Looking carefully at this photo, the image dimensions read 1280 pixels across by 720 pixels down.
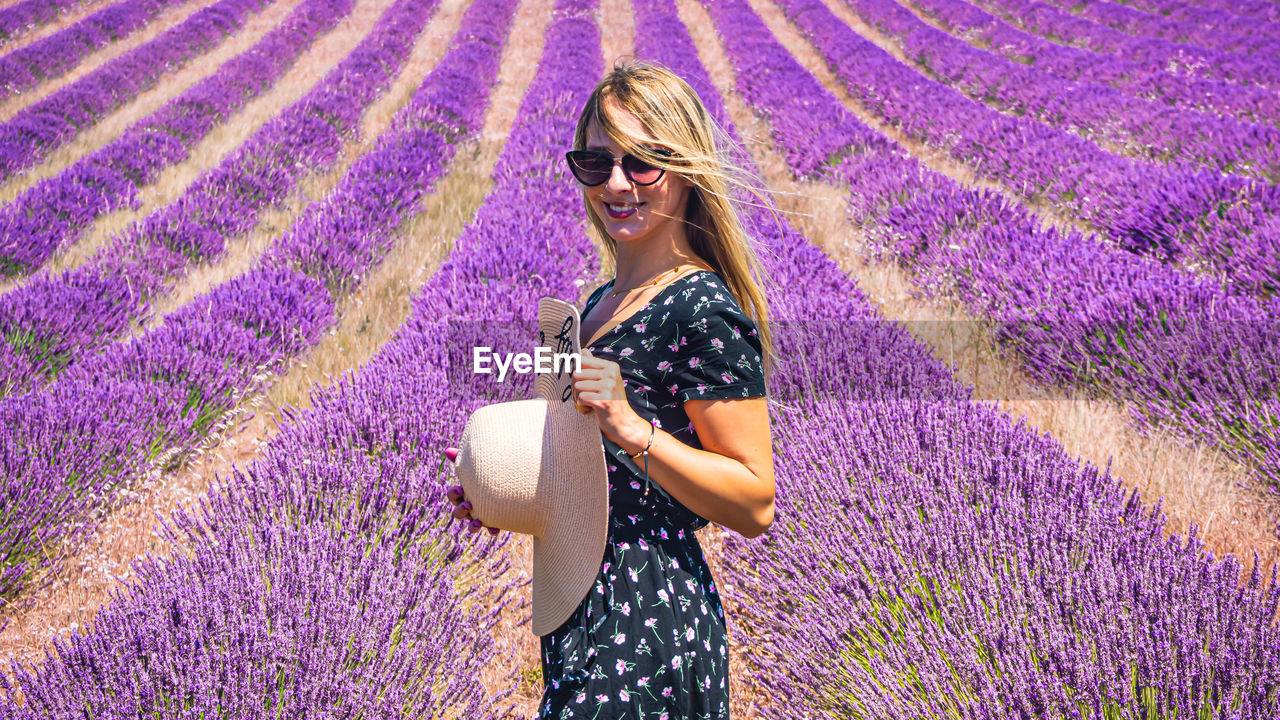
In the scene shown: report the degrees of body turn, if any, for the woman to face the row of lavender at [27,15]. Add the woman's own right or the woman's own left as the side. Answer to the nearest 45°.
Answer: approximately 90° to the woman's own right

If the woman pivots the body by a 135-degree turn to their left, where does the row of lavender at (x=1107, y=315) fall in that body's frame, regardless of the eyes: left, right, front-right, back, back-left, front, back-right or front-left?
front-left

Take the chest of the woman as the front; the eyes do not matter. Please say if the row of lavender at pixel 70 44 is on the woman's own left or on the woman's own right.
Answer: on the woman's own right

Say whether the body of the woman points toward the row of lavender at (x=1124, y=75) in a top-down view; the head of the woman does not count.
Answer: no

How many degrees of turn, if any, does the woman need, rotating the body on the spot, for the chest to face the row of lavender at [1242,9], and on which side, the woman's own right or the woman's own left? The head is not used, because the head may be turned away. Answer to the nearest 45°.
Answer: approximately 180°

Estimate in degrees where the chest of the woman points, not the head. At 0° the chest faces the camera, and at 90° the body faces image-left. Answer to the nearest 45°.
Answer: approximately 45°

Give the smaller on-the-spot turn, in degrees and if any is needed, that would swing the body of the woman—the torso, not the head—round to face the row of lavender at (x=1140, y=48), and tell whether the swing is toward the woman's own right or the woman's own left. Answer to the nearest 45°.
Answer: approximately 180°

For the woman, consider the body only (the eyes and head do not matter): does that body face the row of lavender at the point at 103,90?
no

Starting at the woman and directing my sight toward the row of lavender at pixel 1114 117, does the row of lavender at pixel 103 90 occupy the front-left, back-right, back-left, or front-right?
front-left

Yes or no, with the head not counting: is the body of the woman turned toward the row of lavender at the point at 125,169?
no
